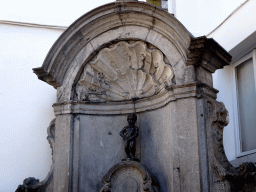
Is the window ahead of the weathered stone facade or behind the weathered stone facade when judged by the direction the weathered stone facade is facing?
behind

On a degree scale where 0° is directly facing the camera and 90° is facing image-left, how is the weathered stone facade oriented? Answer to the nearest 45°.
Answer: approximately 45°
